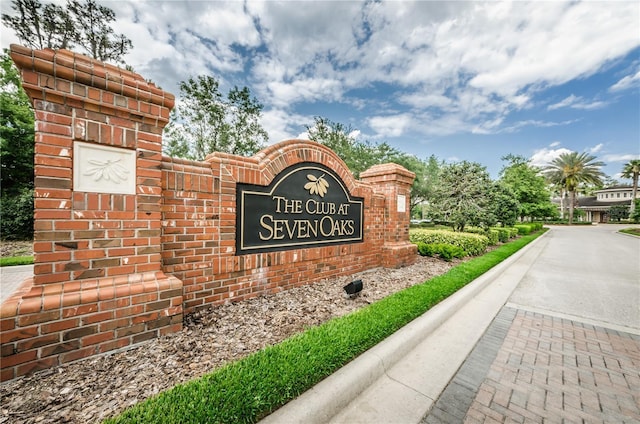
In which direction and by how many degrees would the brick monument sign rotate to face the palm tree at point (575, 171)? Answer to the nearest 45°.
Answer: approximately 45° to its left

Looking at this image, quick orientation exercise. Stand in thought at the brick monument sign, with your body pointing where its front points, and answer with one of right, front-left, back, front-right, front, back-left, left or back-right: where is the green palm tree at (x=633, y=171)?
front-left

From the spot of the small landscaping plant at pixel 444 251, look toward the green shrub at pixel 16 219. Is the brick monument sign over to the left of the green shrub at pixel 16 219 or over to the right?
left

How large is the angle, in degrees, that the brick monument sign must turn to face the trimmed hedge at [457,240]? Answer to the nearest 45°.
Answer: approximately 45° to its left

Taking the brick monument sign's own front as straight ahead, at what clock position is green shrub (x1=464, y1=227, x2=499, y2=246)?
The green shrub is roughly at 10 o'clock from the brick monument sign.

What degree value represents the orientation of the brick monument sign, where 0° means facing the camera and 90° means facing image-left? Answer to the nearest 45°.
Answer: approximately 315°

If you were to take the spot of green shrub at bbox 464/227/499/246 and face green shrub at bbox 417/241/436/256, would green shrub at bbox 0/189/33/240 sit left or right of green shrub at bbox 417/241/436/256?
right

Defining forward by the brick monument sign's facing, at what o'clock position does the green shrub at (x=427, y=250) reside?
The green shrub is roughly at 10 o'clock from the brick monument sign.
